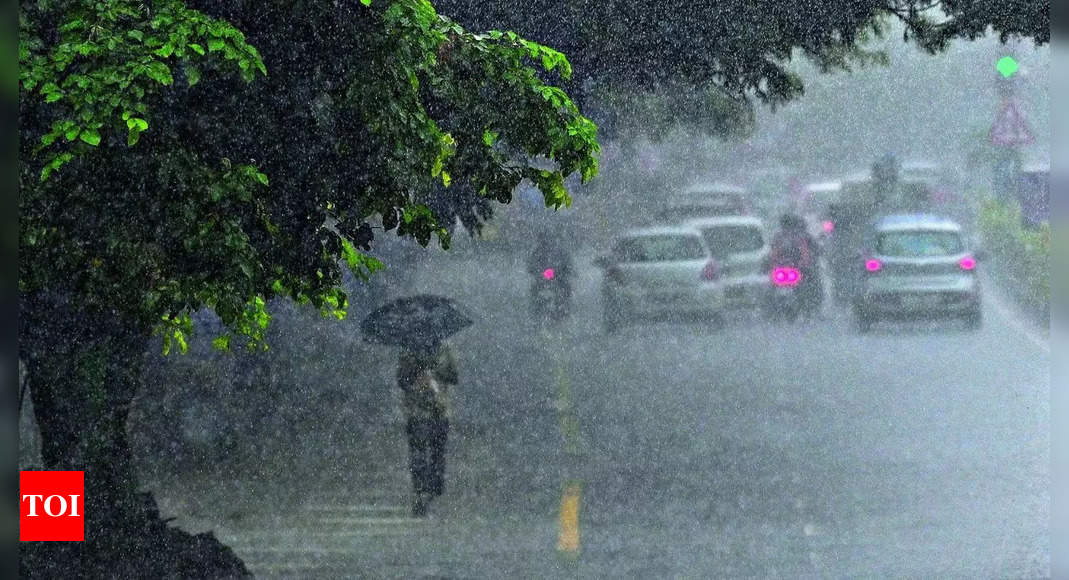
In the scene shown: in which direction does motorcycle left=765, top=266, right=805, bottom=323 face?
away from the camera

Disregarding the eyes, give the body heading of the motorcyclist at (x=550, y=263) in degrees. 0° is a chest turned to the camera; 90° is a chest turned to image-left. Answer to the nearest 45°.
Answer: approximately 180°

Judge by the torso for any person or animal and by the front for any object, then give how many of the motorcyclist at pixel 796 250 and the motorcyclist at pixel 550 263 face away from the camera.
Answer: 2

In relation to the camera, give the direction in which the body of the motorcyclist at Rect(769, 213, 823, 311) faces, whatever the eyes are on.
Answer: away from the camera

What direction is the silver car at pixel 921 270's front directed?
away from the camera

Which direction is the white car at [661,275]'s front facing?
away from the camera

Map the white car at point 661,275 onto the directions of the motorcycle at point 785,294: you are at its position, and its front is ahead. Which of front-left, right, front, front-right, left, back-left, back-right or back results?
back-left

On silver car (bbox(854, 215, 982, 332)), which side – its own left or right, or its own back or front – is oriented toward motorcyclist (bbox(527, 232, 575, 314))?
left
